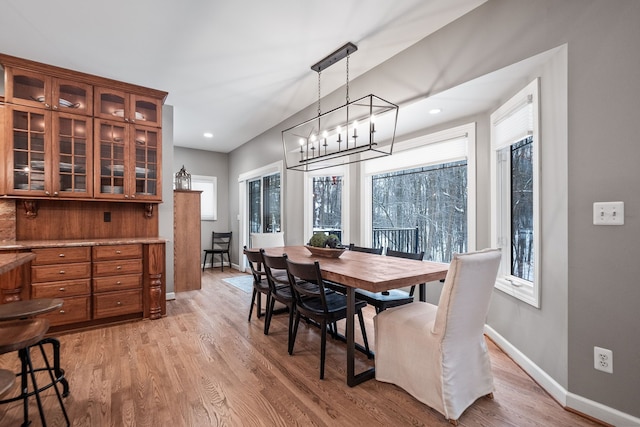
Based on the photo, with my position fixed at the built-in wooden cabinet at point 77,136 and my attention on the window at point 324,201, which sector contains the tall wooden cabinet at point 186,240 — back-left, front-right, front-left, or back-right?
front-left

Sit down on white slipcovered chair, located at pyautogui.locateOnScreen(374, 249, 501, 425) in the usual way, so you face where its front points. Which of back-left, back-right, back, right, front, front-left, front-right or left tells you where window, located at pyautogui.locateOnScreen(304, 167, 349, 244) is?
front

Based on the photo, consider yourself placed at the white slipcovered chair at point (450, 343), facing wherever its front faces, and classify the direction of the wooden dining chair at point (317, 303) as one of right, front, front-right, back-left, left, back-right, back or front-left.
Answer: front-left

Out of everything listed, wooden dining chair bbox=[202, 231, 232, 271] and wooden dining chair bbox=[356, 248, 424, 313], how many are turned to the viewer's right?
0

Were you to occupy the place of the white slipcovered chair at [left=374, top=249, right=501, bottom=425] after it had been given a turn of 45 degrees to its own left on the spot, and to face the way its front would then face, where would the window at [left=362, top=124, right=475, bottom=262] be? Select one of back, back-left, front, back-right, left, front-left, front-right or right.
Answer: right

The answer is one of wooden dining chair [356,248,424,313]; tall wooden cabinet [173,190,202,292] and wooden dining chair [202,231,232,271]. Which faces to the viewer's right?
the tall wooden cabinet

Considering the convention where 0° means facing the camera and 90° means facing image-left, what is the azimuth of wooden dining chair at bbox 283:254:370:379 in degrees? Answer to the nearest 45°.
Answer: approximately 225°

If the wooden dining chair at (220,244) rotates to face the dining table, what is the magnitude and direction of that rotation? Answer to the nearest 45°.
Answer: approximately 45° to its left

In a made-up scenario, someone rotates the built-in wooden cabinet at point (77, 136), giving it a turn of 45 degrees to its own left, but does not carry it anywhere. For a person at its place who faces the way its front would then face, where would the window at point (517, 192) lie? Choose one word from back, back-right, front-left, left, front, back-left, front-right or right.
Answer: front-right

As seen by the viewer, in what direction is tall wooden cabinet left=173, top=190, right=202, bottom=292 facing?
to the viewer's right

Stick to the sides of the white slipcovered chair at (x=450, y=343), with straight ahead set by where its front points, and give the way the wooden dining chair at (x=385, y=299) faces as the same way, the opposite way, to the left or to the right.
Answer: to the left

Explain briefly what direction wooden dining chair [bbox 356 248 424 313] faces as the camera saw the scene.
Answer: facing the viewer and to the left of the viewer

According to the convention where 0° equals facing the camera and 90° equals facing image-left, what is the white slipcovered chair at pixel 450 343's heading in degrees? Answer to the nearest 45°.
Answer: approximately 135°

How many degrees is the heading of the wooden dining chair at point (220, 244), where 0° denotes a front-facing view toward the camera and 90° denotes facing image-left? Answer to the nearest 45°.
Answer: approximately 45°

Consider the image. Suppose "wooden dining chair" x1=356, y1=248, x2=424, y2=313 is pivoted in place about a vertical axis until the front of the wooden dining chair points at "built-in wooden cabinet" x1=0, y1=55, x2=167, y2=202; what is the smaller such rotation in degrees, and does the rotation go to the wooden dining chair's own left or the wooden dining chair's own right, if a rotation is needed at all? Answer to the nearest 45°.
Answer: approximately 45° to the wooden dining chair's own right

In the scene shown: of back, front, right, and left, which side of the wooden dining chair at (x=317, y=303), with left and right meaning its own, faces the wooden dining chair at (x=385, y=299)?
front

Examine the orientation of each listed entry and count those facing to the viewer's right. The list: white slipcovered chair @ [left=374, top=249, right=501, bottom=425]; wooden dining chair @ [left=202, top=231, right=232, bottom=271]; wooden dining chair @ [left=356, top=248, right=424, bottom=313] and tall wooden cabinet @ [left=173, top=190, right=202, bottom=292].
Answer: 1
